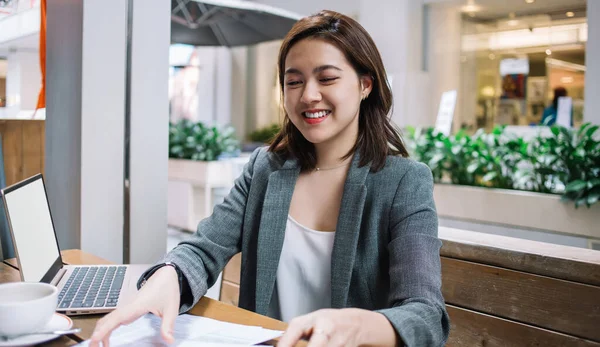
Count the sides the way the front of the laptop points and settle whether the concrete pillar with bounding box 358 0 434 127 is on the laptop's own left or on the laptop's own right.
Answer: on the laptop's own left

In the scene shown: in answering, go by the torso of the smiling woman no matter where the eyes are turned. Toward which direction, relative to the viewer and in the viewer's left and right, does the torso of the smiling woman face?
facing the viewer and to the left of the viewer

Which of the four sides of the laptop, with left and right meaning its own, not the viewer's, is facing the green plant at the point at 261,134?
left

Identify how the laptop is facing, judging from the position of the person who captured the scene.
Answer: facing to the right of the viewer

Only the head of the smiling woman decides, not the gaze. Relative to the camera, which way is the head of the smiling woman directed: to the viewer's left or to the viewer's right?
to the viewer's left

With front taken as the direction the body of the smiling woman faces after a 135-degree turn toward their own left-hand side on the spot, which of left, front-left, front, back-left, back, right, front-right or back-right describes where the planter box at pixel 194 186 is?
left

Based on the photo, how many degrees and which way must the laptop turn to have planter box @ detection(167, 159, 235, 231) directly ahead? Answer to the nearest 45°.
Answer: approximately 90° to its left

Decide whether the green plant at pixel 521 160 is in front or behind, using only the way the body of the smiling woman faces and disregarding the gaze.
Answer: behind
